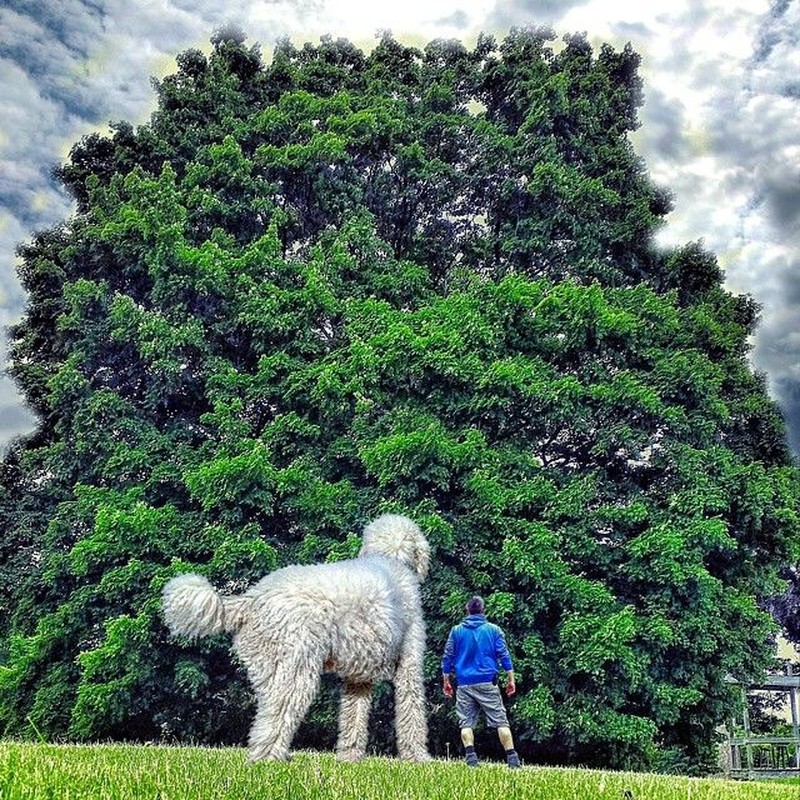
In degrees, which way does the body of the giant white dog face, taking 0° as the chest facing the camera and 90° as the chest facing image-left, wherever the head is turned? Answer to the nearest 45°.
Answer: approximately 225°

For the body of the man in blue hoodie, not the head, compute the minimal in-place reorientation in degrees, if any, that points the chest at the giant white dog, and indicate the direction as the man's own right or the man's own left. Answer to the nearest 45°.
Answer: approximately 135° to the man's own left

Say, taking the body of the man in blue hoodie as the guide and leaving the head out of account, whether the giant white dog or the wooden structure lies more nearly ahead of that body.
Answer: the wooden structure

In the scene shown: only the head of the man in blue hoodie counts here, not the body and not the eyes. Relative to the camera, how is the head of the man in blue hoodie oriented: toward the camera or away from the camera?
away from the camera

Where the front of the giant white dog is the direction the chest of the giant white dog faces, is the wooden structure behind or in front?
in front

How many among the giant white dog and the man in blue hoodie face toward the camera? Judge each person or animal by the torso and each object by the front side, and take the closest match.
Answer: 0

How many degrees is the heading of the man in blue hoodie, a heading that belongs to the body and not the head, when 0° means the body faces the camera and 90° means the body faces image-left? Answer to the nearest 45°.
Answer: approximately 180°

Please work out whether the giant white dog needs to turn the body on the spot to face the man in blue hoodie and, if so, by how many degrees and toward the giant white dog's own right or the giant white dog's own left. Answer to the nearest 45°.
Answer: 0° — it already faces them
